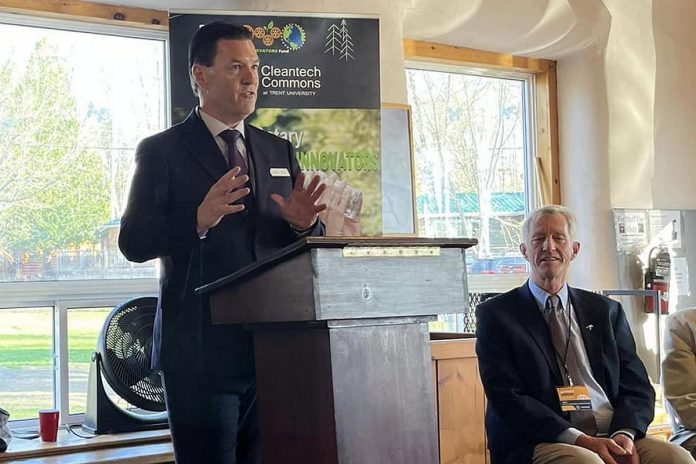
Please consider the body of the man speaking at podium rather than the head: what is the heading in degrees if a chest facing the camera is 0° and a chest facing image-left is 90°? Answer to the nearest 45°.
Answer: approximately 315°

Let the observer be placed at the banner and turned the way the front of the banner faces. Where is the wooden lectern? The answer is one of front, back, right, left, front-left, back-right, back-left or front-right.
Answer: front

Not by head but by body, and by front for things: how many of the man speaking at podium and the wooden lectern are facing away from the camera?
0

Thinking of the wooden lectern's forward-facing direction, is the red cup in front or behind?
behind

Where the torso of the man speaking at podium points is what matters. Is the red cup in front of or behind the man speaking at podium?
behind

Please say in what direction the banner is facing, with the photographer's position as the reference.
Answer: facing the viewer

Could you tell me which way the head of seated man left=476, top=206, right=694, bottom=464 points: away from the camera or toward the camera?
toward the camera

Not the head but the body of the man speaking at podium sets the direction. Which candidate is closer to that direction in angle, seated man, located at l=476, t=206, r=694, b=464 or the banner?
the seated man

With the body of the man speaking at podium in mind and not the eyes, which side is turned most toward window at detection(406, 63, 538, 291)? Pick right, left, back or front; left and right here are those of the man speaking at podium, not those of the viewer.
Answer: left

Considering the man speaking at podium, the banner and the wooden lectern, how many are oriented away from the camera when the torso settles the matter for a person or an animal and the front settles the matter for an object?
0

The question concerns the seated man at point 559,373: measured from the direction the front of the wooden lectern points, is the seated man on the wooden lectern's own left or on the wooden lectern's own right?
on the wooden lectern's own left

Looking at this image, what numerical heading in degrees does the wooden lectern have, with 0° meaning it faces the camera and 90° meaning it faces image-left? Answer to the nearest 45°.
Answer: approximately 315°
